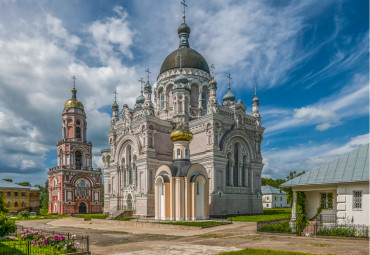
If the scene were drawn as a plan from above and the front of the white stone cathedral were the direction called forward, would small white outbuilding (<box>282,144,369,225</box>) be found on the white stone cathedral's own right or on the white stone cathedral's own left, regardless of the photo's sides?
on the white stone cathedral's own left

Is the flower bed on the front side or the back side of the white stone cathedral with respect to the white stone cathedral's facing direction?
on the front side

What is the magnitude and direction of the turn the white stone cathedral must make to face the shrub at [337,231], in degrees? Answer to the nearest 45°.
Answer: approximately 45° to its left

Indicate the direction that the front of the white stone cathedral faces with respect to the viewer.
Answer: facing the viewer and to the left of the viewer
